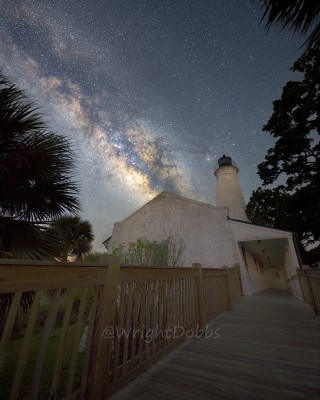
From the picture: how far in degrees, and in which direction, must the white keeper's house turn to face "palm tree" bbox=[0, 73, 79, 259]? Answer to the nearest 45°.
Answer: approximately 90° to its right

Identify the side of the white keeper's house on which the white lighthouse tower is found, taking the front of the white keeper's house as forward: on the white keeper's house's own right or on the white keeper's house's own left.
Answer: on the white keeper's house's own left

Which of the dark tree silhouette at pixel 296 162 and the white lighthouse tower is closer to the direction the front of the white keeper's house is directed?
the dark tree silhouette
